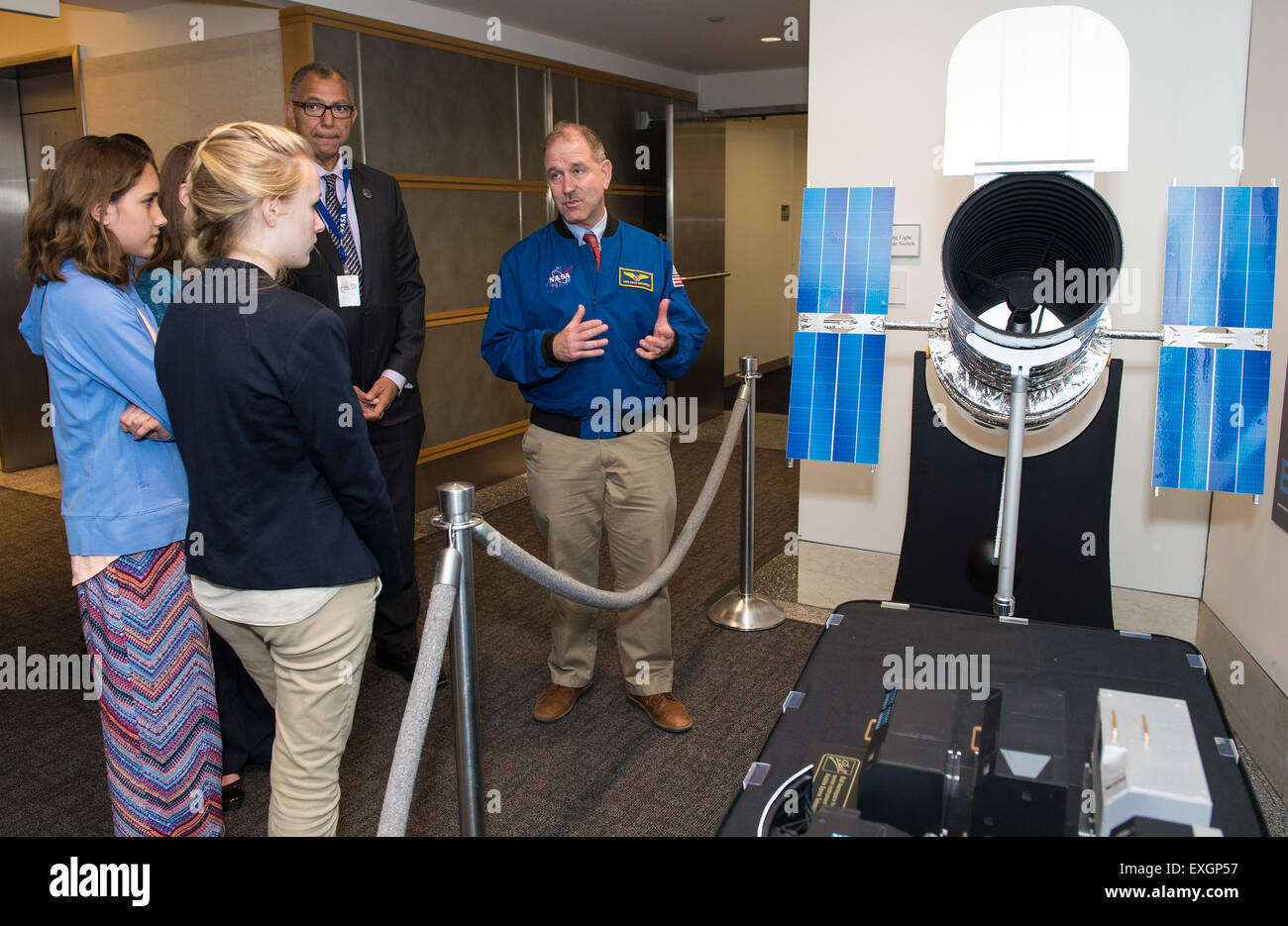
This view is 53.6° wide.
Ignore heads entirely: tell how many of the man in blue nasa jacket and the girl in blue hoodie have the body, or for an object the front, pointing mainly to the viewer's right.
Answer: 1

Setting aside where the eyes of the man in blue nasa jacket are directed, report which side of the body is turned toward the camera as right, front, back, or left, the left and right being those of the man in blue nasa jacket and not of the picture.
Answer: front

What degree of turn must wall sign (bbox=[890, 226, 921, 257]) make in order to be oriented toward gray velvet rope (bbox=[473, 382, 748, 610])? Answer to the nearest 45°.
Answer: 0° — it already faces it

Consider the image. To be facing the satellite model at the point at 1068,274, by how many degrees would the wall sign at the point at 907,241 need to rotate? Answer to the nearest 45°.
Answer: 0° — it already faces it

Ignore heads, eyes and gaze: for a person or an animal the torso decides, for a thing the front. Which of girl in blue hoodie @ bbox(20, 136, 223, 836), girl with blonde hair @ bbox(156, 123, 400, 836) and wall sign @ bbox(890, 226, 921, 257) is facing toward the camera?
the wall sign

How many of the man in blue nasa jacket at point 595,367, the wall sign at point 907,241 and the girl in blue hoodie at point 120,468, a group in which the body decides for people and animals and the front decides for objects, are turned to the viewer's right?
1

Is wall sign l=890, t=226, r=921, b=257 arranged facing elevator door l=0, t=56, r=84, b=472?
no

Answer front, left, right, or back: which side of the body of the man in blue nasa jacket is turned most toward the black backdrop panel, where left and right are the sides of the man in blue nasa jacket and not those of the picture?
left

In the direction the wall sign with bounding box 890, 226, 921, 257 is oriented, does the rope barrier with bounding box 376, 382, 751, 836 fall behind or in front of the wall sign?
in front

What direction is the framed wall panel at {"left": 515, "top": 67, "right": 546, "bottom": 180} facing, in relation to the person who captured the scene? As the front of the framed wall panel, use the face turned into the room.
facing the viewer and to the right of the viewer

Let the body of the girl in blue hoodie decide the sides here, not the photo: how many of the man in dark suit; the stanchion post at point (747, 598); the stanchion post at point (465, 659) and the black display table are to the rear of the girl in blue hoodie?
0

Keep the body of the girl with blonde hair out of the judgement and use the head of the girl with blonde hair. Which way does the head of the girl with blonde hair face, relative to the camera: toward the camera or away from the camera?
away from the camera

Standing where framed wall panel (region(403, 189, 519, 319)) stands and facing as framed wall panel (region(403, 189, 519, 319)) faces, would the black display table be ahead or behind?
ahead

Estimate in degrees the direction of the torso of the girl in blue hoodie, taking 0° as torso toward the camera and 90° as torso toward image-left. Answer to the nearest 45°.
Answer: approximately 270°

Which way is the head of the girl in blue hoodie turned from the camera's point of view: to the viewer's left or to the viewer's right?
to the viewer's right
